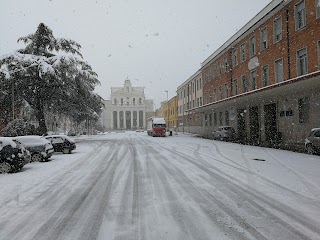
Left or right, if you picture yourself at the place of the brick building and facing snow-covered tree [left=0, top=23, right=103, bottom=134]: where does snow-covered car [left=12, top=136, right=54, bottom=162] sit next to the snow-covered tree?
left

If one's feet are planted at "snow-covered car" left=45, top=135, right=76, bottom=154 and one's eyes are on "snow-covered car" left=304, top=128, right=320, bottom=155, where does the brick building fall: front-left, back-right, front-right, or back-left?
front-left

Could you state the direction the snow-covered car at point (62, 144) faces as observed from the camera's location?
facing the viewer and to the right of the viewer

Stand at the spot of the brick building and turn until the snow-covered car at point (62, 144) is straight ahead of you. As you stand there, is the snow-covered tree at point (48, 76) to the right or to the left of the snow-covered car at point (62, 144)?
right

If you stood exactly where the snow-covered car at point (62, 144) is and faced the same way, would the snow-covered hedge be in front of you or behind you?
behind

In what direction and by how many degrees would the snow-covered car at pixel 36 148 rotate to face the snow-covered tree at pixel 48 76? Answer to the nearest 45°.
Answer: approximately 135° to its left

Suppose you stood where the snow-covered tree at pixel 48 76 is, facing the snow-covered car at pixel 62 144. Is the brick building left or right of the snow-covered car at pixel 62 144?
left

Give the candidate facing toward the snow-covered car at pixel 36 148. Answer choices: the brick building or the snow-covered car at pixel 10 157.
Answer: the brick building

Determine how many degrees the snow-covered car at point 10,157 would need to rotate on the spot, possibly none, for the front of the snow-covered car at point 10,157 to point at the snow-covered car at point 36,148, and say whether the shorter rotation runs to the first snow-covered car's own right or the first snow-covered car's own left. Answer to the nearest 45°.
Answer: approximately 135° to the first snow-covered car's own left

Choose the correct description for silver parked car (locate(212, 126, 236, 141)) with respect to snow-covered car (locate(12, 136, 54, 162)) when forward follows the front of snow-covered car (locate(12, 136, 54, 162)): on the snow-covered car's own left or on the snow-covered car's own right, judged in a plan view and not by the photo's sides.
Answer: on the snow-covered car's own left

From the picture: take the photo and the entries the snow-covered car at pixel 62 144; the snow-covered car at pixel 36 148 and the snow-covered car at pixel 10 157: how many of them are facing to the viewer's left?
0
